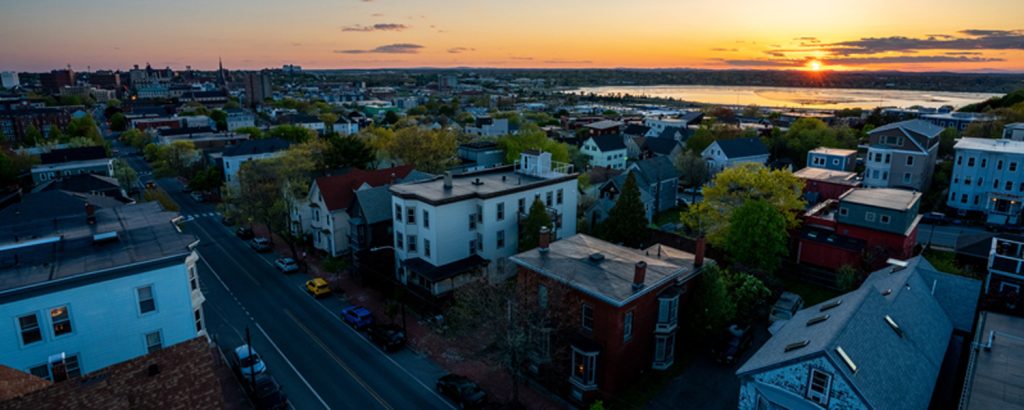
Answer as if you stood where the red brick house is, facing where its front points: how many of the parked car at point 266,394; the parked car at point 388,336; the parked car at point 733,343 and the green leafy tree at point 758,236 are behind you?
2

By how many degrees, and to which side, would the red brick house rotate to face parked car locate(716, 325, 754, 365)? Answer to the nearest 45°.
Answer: approximately 180°

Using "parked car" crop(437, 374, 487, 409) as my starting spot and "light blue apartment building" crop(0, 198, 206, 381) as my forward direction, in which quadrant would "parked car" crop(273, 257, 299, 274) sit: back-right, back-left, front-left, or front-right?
front-right

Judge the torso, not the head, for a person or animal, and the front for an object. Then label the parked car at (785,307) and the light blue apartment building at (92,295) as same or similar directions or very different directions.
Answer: very different directions

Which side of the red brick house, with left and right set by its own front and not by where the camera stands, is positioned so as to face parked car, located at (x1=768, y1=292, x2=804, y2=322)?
back

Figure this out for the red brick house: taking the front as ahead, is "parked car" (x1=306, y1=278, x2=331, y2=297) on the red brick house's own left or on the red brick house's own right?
on the red brick house's own right

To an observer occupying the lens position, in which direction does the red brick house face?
facing the viewer and to the left of the viewer

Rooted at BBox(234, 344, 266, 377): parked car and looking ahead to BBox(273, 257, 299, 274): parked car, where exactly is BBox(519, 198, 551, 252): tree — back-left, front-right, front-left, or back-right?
front-right

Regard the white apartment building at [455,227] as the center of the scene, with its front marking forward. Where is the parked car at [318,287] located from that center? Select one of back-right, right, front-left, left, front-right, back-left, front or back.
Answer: front-right

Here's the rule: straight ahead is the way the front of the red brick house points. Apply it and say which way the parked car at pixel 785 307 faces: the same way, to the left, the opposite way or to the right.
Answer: the same way

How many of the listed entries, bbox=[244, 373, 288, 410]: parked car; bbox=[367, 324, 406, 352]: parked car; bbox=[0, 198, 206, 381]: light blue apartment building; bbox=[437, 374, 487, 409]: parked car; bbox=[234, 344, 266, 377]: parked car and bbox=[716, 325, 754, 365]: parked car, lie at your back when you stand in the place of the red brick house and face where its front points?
1

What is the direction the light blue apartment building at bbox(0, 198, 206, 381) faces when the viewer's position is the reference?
facing to the right of the viewer

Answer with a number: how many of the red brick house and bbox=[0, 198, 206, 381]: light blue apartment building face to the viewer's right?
1

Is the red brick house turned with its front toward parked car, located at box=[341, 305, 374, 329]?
no
